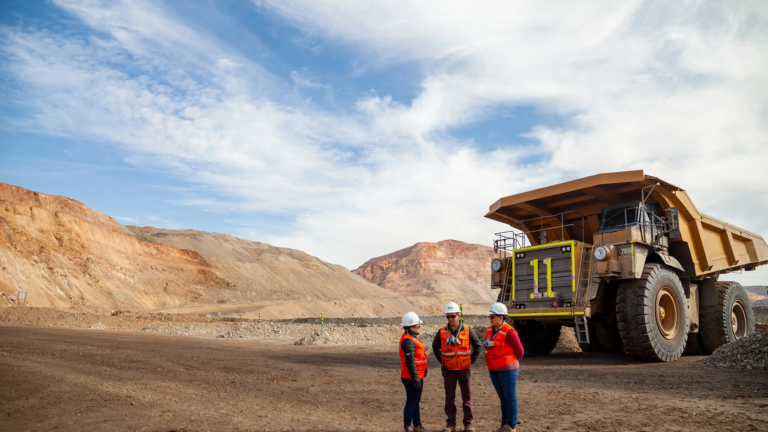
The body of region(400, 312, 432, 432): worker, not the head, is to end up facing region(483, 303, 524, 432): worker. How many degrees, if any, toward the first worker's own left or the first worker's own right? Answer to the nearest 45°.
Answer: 0° — they already face them

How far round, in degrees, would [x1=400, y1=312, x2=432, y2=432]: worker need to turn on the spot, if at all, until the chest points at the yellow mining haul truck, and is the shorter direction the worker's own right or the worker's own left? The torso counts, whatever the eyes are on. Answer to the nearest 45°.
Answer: approximately 45° to the worker's own left

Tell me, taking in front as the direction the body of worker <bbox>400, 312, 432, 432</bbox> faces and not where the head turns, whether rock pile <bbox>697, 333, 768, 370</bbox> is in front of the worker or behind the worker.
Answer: in front

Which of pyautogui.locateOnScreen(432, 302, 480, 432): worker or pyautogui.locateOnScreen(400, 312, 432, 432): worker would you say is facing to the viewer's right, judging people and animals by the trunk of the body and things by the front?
pyautogui.locateOnScreen(400, 312, 432, 432): worker

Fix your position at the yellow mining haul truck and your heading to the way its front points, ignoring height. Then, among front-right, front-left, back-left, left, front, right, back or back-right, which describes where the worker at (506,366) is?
front-left

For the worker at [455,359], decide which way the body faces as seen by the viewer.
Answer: toward the camera

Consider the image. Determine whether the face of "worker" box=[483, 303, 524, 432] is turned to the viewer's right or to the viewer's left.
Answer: to the viewer's left

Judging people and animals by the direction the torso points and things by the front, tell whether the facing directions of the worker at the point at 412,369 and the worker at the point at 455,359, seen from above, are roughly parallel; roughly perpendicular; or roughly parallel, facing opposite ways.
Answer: roughly perpendicular

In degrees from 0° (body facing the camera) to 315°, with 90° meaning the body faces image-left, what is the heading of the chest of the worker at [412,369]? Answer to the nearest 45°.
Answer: approximately 270°

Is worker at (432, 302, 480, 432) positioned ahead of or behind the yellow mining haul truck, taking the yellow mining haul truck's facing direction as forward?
ahead

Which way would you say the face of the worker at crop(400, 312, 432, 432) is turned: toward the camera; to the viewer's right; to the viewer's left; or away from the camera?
to the viewer's right

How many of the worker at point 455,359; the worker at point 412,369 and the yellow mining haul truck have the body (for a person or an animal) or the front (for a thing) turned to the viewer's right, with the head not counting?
1

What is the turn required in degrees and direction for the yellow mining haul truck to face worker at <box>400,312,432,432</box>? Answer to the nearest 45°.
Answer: approximately 45° to its left

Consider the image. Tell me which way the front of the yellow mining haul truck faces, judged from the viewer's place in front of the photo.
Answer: facing the viewer and to the left of the viewer

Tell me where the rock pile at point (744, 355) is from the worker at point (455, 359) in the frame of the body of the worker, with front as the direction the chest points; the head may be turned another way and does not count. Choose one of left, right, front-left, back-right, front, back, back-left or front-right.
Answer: back-left

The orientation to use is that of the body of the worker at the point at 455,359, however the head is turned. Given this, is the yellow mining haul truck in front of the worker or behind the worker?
behind
